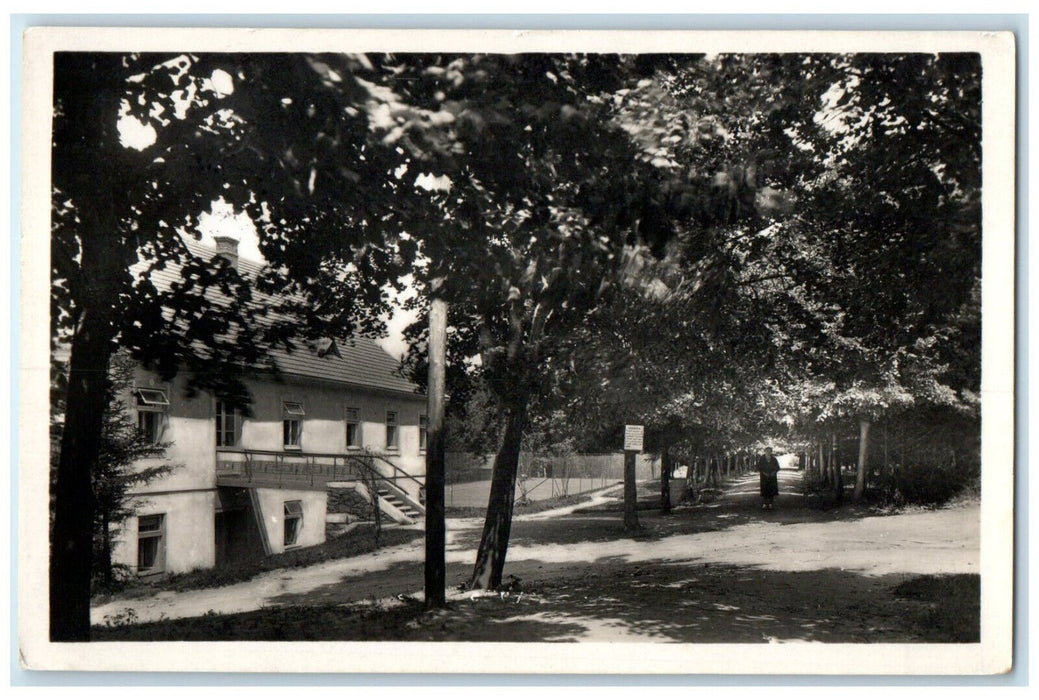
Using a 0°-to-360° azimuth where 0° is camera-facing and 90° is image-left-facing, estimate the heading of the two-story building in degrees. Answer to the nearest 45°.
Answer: approximately 315°

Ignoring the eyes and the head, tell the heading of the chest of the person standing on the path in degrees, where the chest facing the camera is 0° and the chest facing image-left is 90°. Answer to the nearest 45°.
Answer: approximately 0°
